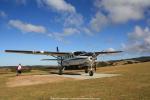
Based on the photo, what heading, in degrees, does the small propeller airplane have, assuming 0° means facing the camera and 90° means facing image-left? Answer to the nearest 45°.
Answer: approximately 315°
